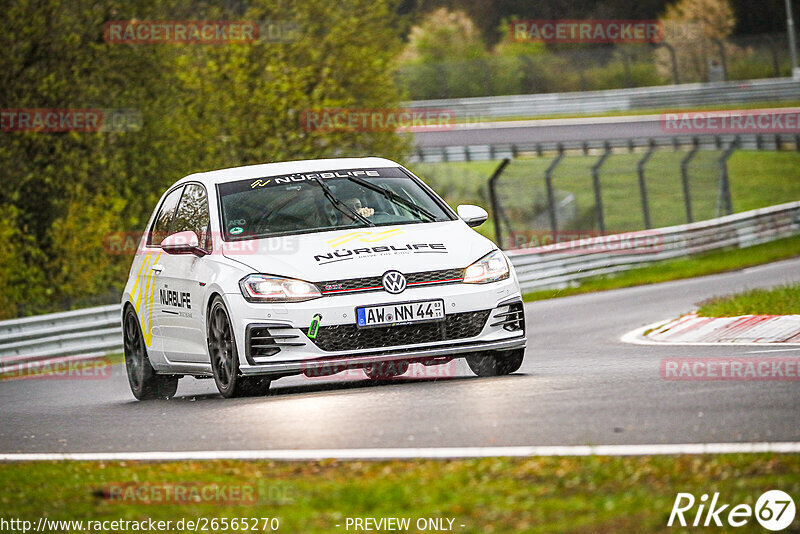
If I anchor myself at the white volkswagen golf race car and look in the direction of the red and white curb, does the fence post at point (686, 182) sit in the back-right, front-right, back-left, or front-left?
front-left

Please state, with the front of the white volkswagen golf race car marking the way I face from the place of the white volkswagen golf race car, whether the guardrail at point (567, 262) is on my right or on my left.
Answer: on my left

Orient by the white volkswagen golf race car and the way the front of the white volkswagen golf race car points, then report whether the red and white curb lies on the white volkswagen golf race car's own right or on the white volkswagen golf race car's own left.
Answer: on the white volkswagen golf race car's own left

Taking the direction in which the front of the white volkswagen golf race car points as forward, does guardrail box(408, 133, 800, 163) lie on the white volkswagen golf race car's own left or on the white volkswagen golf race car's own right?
on the white volkswagen golf race car's own left

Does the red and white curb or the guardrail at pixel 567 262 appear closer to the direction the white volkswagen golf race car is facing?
the red and white curb

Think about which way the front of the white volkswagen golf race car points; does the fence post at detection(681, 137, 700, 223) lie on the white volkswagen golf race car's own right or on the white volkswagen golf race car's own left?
on the white volkswagen golf race car's own left

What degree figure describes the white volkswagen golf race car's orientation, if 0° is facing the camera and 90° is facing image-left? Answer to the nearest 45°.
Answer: approximately 315°
